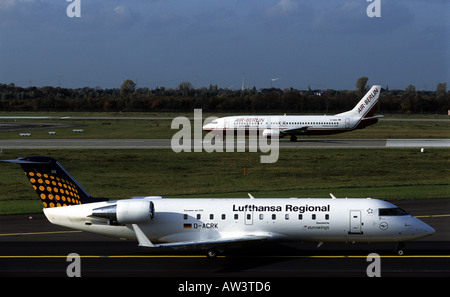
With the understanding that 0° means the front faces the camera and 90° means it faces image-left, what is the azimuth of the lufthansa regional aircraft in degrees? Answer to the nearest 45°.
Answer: approximately 270°
